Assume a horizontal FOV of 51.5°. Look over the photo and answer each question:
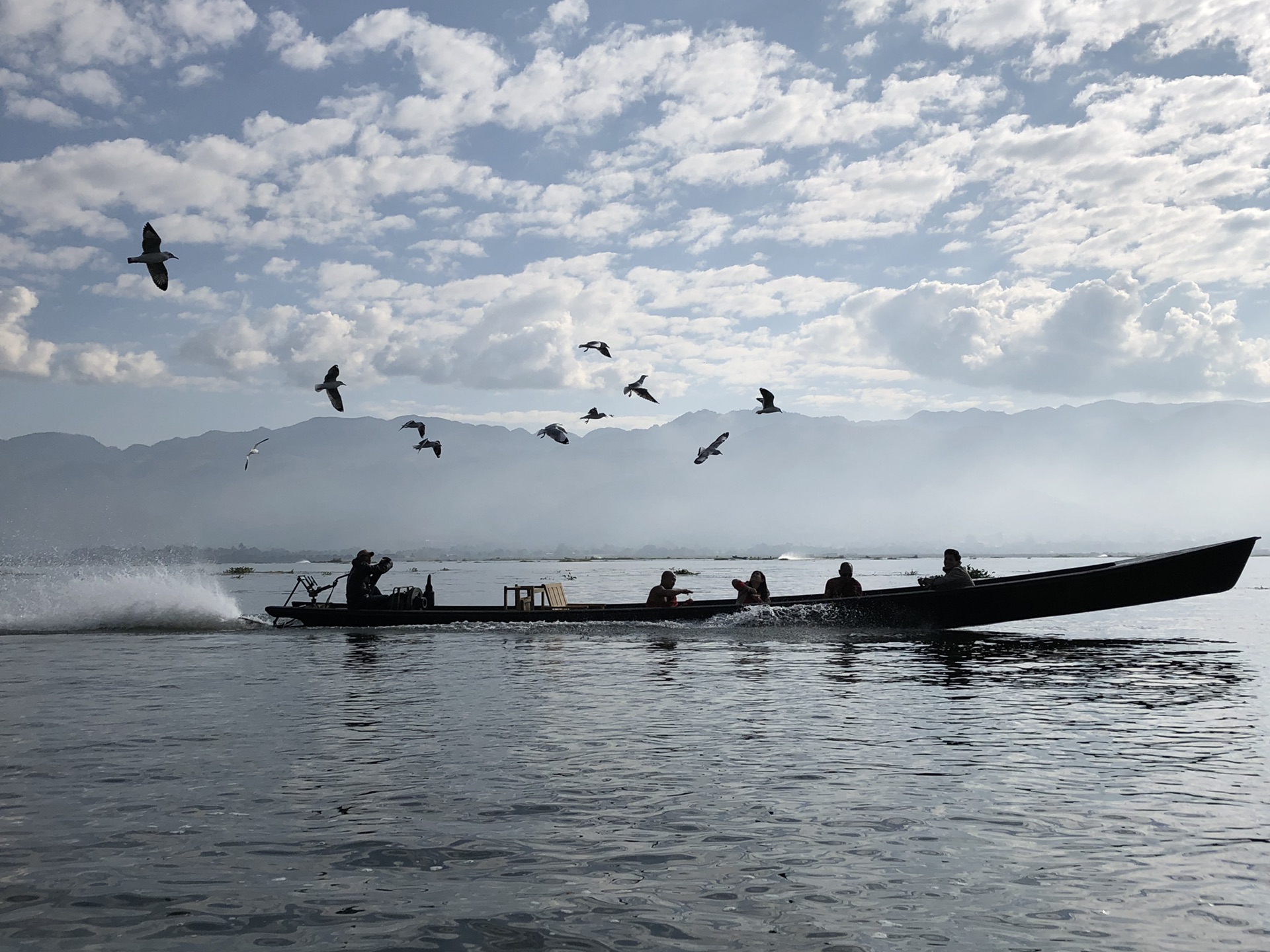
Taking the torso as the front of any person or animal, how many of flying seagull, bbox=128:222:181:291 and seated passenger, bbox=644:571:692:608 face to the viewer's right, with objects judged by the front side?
2

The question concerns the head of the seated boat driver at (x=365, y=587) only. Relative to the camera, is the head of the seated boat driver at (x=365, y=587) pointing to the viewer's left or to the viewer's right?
to the viewer's right

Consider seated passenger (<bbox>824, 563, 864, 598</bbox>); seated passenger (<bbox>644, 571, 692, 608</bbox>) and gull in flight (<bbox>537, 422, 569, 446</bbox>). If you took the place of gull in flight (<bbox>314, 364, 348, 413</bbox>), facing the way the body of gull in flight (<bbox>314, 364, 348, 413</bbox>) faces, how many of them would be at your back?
0

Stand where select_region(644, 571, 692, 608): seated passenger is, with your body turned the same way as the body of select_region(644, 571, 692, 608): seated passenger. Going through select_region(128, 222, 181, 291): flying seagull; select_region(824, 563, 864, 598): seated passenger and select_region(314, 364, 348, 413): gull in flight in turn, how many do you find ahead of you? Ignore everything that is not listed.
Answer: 1

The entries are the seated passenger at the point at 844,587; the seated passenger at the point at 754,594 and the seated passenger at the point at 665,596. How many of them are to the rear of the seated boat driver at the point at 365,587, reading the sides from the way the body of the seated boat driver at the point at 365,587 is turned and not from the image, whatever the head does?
0

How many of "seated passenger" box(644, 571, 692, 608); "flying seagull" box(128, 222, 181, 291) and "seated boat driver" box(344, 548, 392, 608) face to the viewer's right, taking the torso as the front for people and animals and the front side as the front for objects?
3

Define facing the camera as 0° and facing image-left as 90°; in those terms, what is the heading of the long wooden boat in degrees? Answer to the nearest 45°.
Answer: approximately 270°

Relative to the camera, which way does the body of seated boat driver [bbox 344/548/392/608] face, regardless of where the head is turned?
to the viewer's right

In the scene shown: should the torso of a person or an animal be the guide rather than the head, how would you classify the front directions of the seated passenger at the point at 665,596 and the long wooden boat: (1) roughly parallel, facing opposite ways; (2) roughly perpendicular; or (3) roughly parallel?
roughly parallel

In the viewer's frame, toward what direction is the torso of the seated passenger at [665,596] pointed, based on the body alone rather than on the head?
to the viewer's right

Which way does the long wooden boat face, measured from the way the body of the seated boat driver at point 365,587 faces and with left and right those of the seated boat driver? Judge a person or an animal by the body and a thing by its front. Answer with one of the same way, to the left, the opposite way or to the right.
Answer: the same way
